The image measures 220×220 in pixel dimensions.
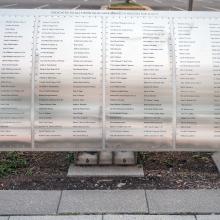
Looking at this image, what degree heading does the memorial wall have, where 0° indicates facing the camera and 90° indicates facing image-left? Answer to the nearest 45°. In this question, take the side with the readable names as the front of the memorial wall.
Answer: approximately 0°
